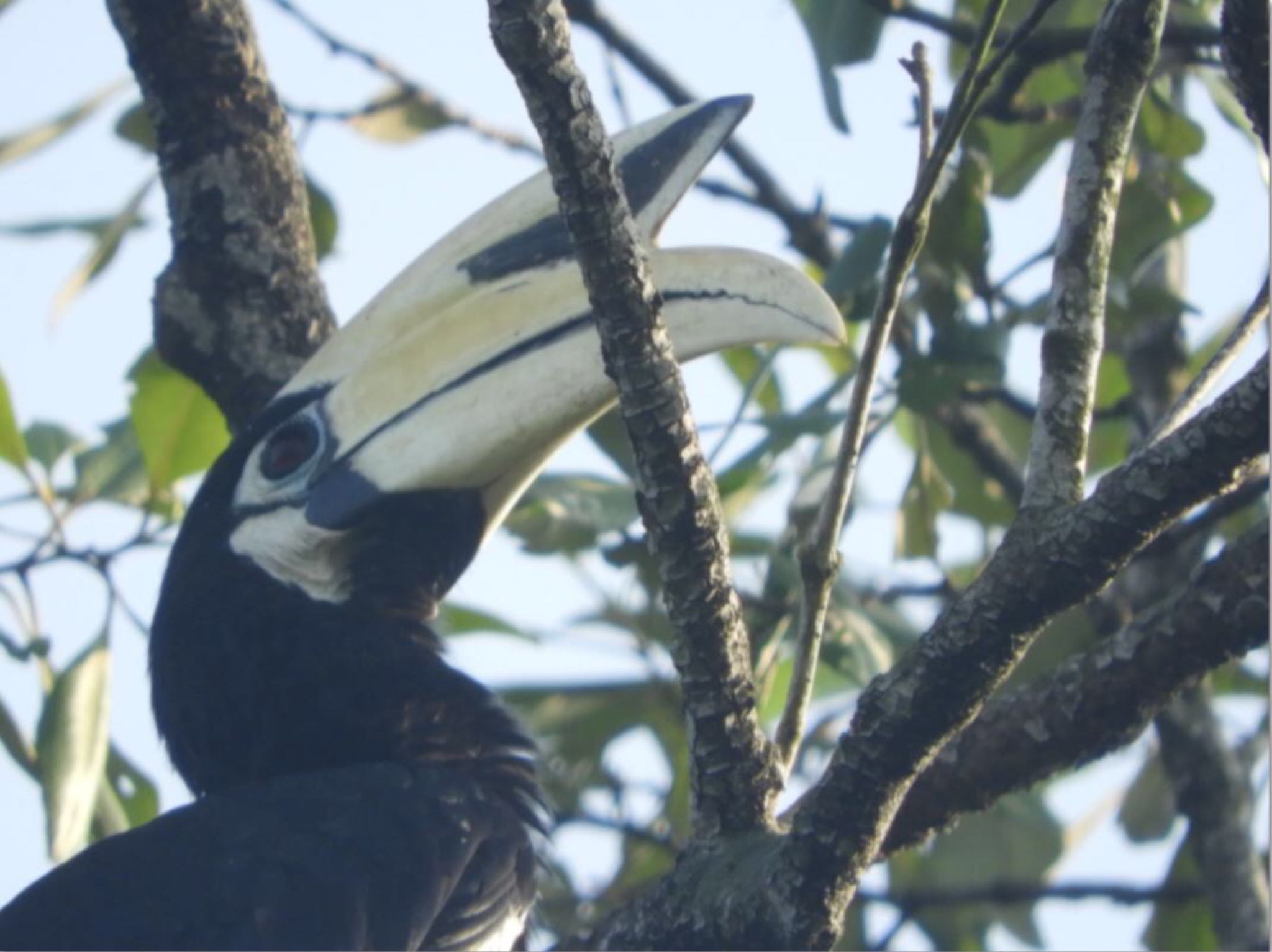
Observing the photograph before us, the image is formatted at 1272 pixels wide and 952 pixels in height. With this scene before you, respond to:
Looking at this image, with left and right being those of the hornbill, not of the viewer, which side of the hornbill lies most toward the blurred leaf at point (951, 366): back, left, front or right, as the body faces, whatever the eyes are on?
front

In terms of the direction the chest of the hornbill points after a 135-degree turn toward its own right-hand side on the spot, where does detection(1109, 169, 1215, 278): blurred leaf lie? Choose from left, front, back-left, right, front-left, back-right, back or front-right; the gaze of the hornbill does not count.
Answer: back-left

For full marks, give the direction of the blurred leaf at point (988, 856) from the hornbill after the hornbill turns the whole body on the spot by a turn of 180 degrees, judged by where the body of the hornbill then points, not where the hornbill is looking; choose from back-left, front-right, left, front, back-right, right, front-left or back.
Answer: back-right

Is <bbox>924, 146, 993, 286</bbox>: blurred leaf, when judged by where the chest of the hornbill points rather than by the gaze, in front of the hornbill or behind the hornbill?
in front

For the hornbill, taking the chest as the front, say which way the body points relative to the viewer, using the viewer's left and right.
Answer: facing to the right of the viewer

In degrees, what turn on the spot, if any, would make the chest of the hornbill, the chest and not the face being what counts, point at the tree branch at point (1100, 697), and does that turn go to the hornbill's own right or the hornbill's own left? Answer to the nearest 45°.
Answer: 0° — it already faces it

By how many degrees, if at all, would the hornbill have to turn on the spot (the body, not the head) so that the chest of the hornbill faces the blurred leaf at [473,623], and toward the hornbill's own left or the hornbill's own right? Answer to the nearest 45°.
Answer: approximately 90° to the hornbill's own left

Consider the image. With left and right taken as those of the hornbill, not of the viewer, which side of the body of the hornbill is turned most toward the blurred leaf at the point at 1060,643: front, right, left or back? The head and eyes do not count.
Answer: front

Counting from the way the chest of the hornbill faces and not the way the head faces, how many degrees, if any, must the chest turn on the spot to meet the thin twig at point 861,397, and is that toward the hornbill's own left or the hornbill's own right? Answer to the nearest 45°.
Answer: approximately 45° to the hornbill's own right

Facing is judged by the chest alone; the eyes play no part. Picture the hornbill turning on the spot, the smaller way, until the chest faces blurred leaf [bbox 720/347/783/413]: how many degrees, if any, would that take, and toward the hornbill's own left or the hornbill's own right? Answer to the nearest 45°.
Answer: approximately 45° to the hornbill's own left
